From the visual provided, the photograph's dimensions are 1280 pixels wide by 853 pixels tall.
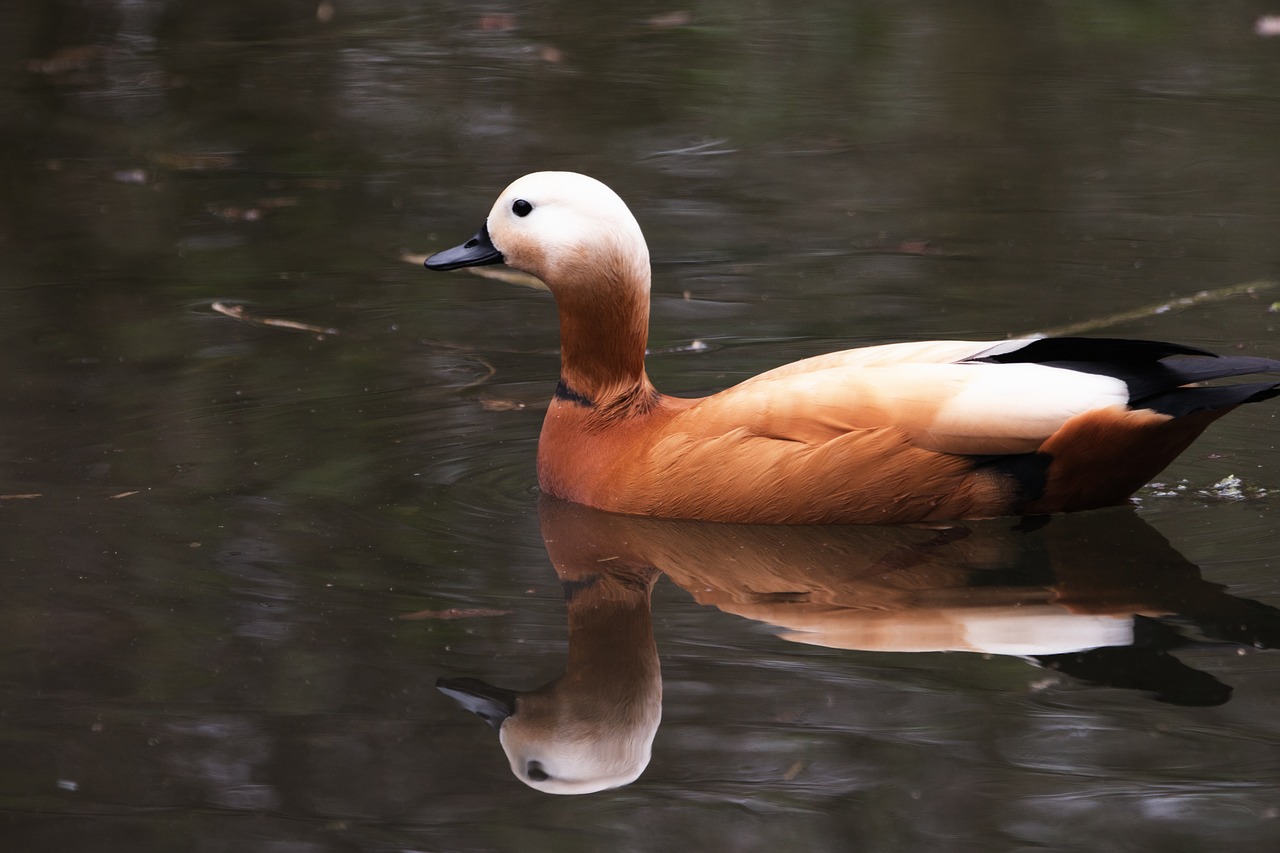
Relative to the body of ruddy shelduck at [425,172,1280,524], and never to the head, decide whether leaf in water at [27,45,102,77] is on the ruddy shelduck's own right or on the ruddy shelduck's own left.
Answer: on the ruddy shelduck's own right

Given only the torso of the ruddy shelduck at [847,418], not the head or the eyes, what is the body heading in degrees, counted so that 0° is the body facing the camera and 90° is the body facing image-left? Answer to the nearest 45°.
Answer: approximately 90°

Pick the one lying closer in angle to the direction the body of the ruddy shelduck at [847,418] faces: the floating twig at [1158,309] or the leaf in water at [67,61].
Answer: the leaf in water

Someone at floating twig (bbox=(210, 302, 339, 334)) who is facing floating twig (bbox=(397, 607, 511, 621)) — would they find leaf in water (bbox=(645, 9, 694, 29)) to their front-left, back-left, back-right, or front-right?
back-left

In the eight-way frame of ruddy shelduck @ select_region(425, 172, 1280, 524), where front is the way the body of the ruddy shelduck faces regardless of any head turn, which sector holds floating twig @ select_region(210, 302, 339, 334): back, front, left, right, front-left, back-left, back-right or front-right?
front-right

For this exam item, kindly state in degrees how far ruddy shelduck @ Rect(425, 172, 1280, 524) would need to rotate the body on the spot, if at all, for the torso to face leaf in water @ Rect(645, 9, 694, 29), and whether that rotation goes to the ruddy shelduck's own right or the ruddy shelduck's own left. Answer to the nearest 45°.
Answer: approximately 90° to the ruddy shelduck's own right

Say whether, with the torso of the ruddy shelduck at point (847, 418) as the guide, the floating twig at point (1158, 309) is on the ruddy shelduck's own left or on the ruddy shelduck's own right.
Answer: on the ruddy shelduck's own right

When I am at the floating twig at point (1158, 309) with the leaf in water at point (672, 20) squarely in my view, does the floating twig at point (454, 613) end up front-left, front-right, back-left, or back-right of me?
back-left
